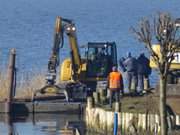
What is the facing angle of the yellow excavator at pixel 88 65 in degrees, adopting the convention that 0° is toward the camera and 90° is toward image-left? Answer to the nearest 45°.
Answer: approximately 45°

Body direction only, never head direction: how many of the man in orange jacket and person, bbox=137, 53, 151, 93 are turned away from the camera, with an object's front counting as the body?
2

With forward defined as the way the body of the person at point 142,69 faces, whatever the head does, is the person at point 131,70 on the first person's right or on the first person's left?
on the first person's left

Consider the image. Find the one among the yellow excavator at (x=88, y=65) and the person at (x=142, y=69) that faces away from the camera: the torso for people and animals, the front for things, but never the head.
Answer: the person

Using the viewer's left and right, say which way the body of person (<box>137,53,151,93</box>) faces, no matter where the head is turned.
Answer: facing away from the viewer

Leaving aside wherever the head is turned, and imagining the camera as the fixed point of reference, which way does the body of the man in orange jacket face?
away from the camera

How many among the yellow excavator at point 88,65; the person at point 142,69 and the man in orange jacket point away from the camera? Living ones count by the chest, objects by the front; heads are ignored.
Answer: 2
